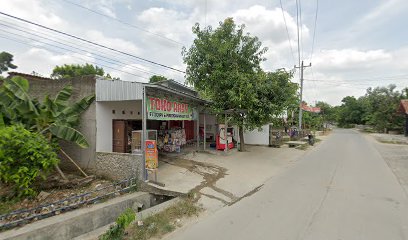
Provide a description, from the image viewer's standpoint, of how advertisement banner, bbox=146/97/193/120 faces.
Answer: facing the viewer and to the right of the viewer

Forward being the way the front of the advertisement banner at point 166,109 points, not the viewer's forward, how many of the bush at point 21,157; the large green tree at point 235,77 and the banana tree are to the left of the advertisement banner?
1

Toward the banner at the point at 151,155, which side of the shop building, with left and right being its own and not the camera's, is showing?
front

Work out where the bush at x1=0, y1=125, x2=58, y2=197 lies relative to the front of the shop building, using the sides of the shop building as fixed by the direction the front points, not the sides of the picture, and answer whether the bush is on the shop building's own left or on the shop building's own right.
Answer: on the shop building's own right

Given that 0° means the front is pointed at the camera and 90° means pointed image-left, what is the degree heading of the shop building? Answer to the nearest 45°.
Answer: approximately 315°

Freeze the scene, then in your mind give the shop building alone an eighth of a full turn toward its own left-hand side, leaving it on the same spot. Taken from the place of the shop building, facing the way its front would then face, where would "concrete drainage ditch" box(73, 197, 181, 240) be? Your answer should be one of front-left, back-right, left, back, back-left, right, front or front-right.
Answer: right
